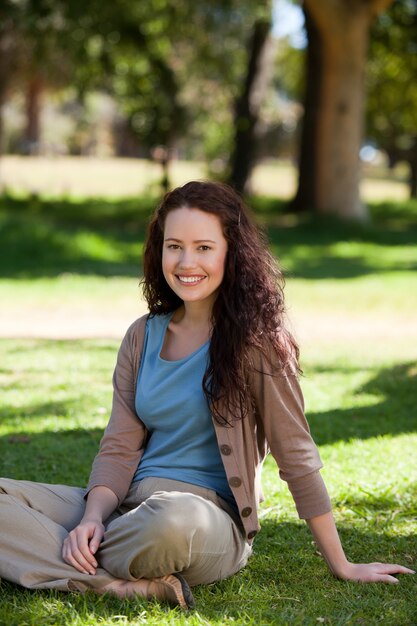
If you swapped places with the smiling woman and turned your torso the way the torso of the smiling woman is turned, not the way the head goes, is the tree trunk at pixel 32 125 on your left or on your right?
on your right

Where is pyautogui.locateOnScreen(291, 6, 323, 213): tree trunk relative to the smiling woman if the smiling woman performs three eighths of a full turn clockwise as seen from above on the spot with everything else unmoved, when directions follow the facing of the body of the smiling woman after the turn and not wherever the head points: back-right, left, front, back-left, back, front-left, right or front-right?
front

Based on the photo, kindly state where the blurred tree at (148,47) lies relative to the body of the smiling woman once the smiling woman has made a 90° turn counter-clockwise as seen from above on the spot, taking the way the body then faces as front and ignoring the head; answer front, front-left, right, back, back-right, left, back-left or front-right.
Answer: back-left

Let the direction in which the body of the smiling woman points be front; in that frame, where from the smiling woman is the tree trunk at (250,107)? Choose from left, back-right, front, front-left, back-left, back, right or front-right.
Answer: back-right

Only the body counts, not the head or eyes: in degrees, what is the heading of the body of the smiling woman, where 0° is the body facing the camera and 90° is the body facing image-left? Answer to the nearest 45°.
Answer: approximately 45°

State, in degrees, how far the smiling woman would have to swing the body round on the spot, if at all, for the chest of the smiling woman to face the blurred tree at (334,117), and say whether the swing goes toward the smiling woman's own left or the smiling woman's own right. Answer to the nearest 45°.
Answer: approximately 135° to the smiling woman's own right
